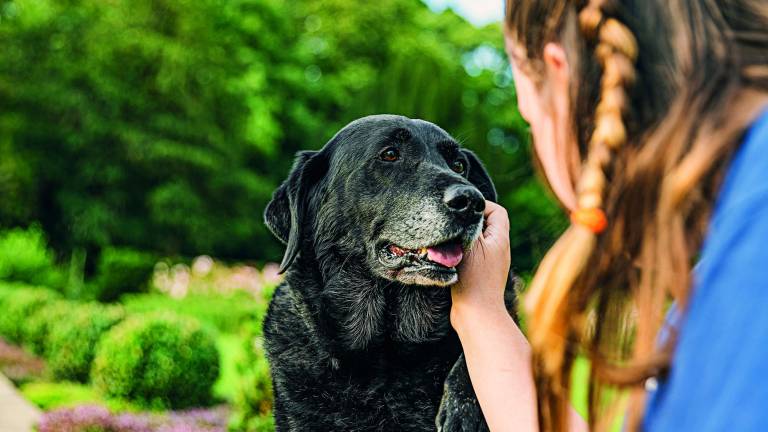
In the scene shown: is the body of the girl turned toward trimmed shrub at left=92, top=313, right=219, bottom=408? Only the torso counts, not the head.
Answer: yes

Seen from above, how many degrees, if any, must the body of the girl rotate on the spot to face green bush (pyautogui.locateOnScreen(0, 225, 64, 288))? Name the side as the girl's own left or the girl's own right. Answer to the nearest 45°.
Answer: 0° — they already face it

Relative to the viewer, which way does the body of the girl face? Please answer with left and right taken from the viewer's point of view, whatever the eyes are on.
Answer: facing away from the viewer and to the left of the viewer

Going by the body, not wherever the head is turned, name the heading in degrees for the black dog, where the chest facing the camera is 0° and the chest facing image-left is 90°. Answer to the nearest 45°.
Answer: approximately 315°

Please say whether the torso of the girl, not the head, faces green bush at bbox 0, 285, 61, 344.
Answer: yes

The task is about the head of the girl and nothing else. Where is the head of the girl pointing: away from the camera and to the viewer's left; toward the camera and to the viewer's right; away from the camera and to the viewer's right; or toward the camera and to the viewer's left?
away from the camera and to the viewer's left

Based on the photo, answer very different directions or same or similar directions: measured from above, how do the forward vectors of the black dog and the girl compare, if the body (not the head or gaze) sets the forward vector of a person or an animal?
very different directions

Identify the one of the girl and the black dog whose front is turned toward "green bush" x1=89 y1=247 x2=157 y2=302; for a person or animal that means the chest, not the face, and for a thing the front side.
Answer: the girl

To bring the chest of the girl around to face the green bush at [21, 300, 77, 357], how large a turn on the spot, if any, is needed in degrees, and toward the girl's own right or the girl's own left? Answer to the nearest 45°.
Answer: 0° — they already face it
